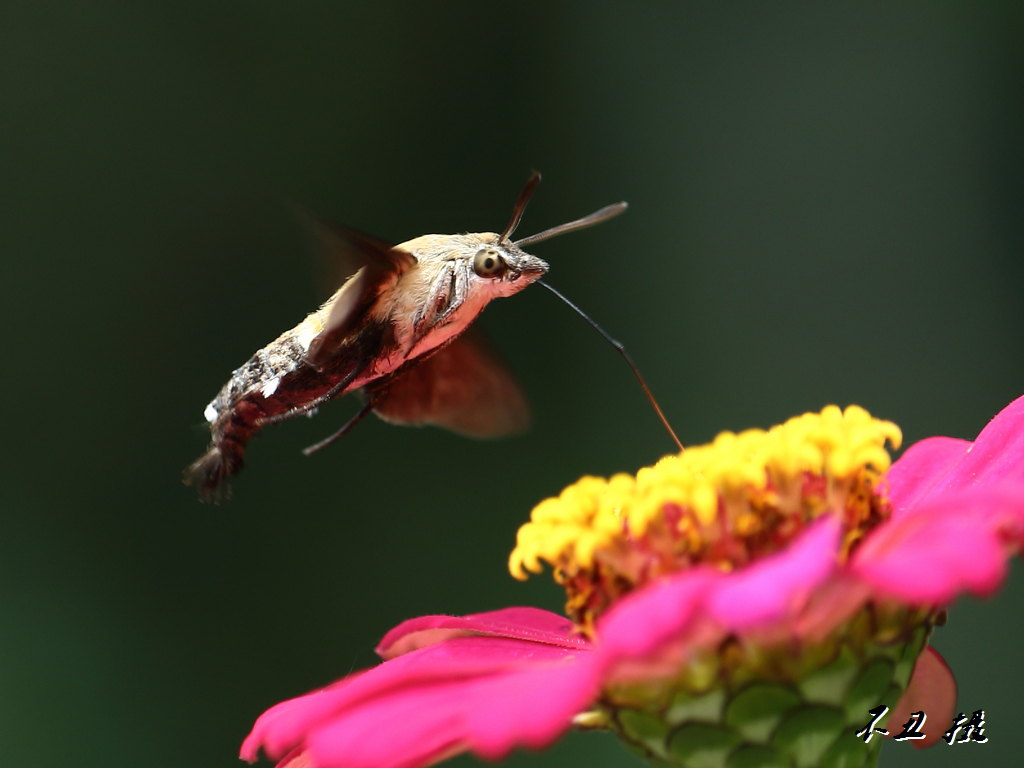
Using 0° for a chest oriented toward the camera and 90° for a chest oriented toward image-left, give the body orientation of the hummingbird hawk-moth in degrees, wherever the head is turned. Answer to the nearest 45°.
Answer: approximately 270°
